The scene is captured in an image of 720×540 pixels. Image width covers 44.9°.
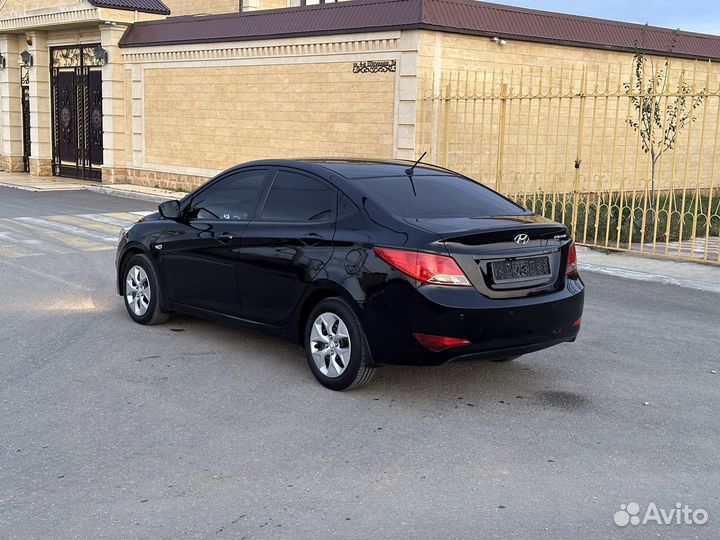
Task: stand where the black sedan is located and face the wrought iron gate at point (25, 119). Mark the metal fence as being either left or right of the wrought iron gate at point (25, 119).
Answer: right

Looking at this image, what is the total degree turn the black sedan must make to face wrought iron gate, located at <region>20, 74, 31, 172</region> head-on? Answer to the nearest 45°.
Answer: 0° — it already faces it

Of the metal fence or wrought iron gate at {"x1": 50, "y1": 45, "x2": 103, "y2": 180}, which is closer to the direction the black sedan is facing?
the wrought iron gate

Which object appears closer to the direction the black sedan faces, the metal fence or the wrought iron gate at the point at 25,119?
the wrought iron gate

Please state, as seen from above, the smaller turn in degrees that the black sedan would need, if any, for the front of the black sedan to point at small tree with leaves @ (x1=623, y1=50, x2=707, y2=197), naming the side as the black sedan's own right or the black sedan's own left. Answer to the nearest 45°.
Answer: approximately 90° to the black sedan's own right

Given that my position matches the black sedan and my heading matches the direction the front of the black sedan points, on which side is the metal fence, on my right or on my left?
on my right

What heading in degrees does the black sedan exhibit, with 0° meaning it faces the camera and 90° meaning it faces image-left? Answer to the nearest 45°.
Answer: approximately 135°
